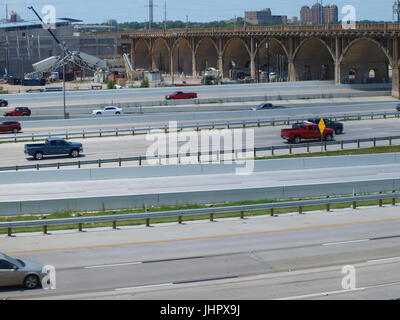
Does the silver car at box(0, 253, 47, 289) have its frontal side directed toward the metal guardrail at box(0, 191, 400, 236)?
no

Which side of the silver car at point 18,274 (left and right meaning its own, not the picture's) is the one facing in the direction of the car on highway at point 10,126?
left

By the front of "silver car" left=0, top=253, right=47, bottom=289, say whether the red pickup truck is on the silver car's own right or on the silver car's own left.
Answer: on the silver car's own left

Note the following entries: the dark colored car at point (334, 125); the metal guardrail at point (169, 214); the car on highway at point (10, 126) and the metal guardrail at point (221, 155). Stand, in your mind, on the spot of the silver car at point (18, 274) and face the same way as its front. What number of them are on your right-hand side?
0

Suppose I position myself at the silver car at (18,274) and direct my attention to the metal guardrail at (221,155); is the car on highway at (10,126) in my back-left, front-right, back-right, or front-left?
front-left

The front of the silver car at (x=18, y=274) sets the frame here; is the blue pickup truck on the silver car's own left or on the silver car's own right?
on the silver car's own left

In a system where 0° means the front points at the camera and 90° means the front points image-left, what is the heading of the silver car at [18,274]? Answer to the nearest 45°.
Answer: approximately 270°

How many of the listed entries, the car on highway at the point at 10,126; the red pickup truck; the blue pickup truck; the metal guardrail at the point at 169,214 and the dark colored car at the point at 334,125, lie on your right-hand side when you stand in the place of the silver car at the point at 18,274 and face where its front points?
0

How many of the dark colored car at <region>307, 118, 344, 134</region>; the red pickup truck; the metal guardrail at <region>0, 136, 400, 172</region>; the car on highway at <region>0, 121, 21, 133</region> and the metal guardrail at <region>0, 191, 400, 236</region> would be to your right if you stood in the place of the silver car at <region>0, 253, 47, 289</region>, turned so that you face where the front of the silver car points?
0

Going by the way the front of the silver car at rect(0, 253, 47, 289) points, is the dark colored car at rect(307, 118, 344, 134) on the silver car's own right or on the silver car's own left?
on the silver car's own left

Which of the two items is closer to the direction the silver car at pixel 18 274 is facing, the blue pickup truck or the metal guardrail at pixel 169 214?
the metal guardrail
